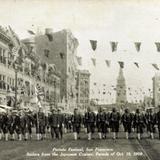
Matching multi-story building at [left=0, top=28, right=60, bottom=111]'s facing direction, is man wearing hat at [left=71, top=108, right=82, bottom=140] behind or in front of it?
in front

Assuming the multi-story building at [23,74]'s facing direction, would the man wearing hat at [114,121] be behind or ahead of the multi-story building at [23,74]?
ahead

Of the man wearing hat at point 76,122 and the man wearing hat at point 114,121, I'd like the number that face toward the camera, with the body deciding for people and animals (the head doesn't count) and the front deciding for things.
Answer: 2

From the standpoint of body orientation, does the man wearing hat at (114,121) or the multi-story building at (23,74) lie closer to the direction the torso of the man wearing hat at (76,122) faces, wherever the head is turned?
the man wearing hat

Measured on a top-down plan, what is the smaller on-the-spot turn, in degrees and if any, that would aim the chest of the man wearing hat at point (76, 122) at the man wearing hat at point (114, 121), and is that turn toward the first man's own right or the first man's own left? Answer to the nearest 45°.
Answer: approximately 90° to the first man's own left

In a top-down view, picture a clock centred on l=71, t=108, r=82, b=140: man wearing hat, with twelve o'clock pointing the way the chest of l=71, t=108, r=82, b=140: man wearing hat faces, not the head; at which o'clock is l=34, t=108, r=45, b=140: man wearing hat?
l=34, t=108, r=45, b=140: man wearing hat is roughly at 3 o'clock from l=71, t=108, r=82, b=140: man wearing hat.
